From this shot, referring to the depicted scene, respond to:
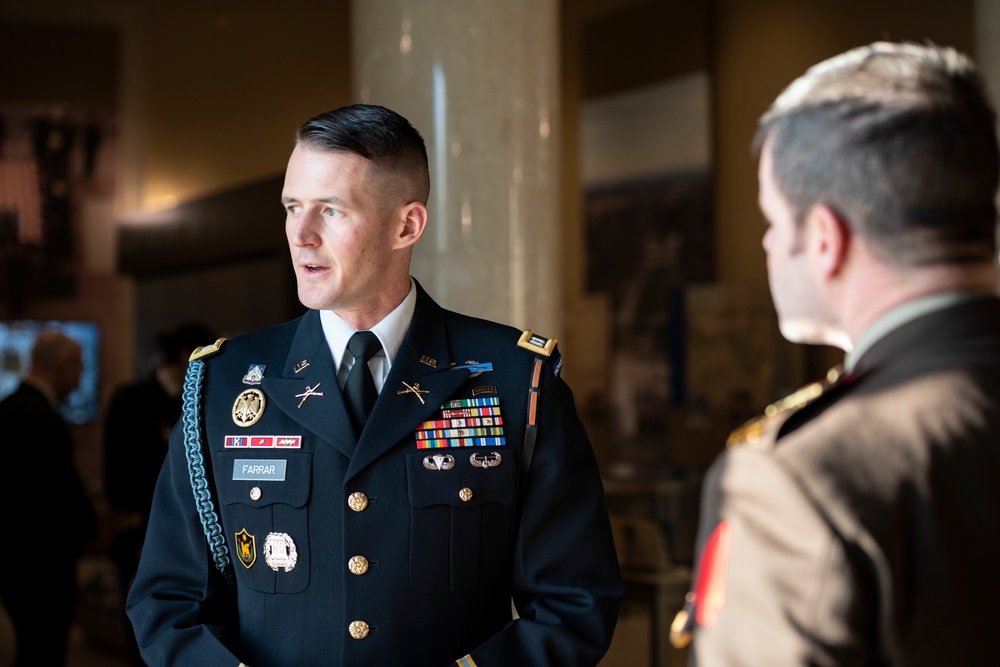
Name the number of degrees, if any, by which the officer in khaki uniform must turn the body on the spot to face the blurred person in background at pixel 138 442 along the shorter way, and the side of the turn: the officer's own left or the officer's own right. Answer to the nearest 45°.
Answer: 0° — they already face them

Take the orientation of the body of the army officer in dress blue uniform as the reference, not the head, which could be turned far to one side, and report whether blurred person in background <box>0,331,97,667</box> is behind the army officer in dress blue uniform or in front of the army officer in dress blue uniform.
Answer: behind

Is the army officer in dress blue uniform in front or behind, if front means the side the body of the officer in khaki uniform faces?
in front

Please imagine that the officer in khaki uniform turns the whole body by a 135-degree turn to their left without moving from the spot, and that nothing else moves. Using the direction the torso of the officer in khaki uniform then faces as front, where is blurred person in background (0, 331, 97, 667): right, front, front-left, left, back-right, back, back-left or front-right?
back-right

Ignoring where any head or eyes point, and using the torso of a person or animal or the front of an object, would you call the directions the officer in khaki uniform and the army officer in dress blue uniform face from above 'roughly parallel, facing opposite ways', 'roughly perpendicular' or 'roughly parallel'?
roughly parallel, facing opposite ways

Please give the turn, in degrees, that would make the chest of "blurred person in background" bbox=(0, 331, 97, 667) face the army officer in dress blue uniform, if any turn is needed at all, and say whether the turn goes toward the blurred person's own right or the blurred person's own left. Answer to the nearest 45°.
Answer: approximately 90° to the blurred person's own right

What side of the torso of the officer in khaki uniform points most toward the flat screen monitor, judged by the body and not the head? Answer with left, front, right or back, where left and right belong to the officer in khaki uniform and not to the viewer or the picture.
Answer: front

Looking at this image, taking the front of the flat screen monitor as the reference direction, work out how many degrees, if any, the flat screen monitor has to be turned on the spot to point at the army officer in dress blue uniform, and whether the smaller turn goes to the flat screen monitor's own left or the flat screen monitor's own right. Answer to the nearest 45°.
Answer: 0° — it already faces them

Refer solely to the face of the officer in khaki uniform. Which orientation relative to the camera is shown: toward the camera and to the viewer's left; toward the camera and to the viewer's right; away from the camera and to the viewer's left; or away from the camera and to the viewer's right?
away from the camera and to the viewer's left

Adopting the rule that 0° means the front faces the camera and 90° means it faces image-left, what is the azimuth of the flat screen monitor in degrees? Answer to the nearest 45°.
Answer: approximately 0°

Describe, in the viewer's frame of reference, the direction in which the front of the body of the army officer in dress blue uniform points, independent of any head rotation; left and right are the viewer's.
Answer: facing the viewer

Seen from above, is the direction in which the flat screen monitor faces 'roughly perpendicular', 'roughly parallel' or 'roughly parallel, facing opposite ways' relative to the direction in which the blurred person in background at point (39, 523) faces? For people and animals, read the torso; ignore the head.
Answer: roughly perpendicular

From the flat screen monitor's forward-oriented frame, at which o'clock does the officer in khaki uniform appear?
The officer in khaki uniform is roughly at 12 o'clock from the flat screen monitor.

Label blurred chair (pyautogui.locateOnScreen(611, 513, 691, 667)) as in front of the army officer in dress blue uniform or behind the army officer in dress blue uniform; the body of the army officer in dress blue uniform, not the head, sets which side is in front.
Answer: behind

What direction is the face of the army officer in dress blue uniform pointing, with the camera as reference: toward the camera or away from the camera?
toward the camera

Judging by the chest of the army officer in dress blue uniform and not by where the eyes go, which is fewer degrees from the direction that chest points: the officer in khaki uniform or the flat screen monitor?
the officer in khaki uniform
